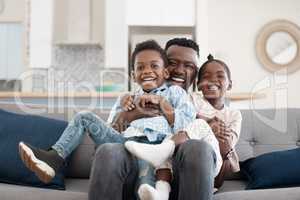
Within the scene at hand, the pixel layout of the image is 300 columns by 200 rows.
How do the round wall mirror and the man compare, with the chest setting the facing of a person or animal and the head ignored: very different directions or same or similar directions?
same or similar directions

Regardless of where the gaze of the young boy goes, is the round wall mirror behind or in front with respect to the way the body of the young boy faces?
behind

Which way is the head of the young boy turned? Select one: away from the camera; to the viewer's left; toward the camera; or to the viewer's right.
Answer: toward the camera

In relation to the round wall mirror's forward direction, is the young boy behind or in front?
in front

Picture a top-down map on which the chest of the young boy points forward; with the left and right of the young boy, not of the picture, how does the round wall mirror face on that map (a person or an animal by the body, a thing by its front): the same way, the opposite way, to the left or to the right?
the same way

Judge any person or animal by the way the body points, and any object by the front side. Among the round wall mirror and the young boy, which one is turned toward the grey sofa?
the round wall mirror

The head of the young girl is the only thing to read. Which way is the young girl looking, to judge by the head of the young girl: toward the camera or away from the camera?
toward the camera

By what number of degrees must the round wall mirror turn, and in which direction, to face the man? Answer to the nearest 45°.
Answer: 0° — it already faces them

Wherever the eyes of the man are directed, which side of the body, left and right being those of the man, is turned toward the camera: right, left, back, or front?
front

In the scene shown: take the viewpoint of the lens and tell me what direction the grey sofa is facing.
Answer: facing the viewer

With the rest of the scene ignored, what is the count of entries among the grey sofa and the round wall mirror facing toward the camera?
2

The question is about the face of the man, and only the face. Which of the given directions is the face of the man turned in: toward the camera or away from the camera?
toward the camera

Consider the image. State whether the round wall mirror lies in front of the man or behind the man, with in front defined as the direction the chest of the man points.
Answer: behind

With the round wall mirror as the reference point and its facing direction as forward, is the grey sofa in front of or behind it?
in front
